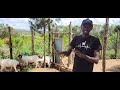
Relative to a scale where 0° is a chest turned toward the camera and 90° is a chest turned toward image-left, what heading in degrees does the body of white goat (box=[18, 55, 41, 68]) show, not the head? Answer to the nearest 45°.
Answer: approximately 90°

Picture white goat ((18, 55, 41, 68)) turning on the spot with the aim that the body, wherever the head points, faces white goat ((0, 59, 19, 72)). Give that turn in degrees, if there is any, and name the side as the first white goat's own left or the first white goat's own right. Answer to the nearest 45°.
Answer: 0° — it already faces it

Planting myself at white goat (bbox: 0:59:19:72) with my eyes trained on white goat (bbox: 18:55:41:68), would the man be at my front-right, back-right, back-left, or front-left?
front-right

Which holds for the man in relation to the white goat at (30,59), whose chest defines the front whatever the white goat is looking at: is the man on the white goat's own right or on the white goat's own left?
on the white goat's own left

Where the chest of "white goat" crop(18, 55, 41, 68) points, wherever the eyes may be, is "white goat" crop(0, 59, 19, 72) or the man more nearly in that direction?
the white goat
